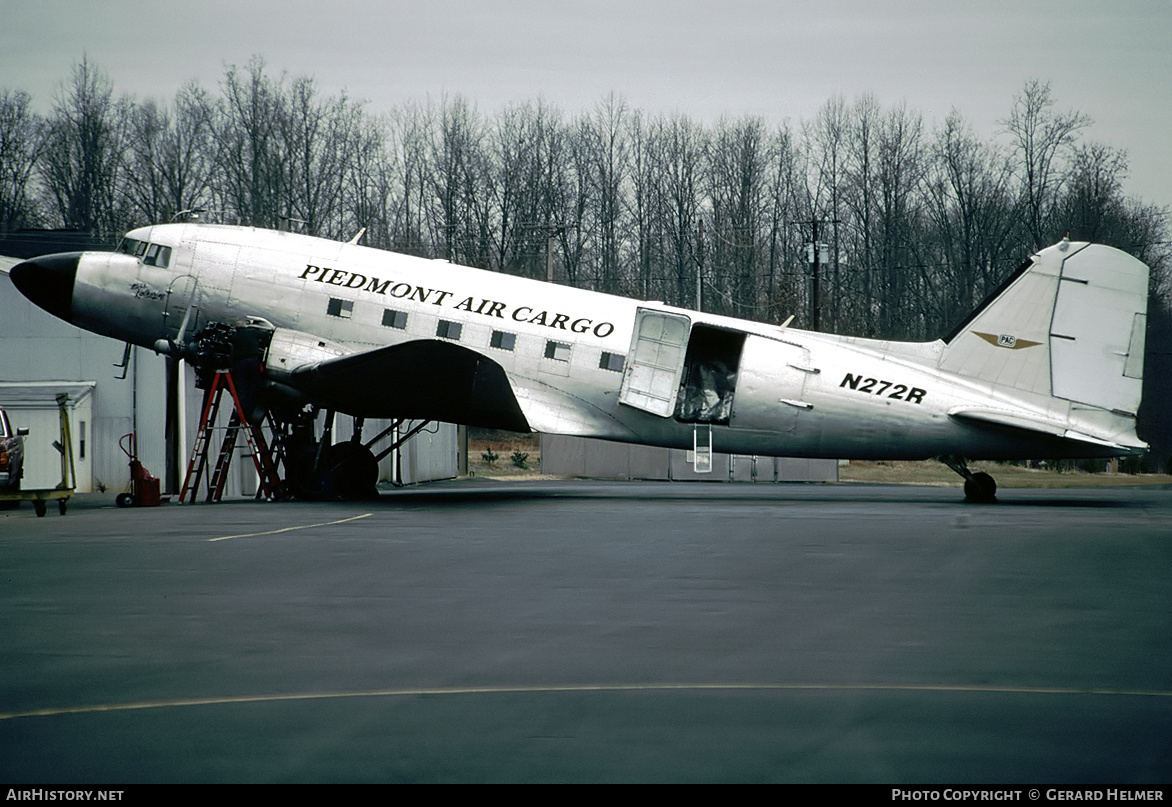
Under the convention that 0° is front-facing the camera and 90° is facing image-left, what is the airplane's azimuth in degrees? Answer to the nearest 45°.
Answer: approximately 90°
